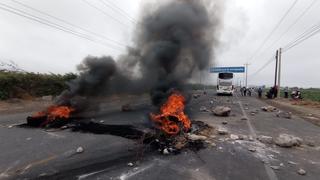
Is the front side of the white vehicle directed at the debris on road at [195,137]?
yes

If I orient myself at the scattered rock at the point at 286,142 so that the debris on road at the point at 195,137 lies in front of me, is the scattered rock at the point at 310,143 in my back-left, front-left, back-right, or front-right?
back-right

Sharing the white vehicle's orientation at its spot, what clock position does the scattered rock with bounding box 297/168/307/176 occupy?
The scattered rock is roughly at 12 o'clock from the white vehicle.

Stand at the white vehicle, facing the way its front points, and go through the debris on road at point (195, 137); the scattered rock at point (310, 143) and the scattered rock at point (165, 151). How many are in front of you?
3

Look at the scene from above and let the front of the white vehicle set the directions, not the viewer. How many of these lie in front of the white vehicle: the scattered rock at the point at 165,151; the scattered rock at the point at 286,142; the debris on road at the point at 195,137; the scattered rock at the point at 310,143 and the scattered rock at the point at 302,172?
5

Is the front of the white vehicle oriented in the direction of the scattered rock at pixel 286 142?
yes

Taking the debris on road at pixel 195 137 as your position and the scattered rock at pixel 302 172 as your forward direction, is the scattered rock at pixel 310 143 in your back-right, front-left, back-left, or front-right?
front-left

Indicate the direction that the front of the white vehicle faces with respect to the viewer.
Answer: facing the viewer

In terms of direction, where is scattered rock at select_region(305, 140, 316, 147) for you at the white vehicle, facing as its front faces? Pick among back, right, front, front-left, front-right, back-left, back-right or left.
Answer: front

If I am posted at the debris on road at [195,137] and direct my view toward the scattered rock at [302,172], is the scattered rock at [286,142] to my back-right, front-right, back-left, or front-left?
front-left

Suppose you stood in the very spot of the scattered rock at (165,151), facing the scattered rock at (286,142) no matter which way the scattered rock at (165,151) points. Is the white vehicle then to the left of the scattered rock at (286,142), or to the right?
left
